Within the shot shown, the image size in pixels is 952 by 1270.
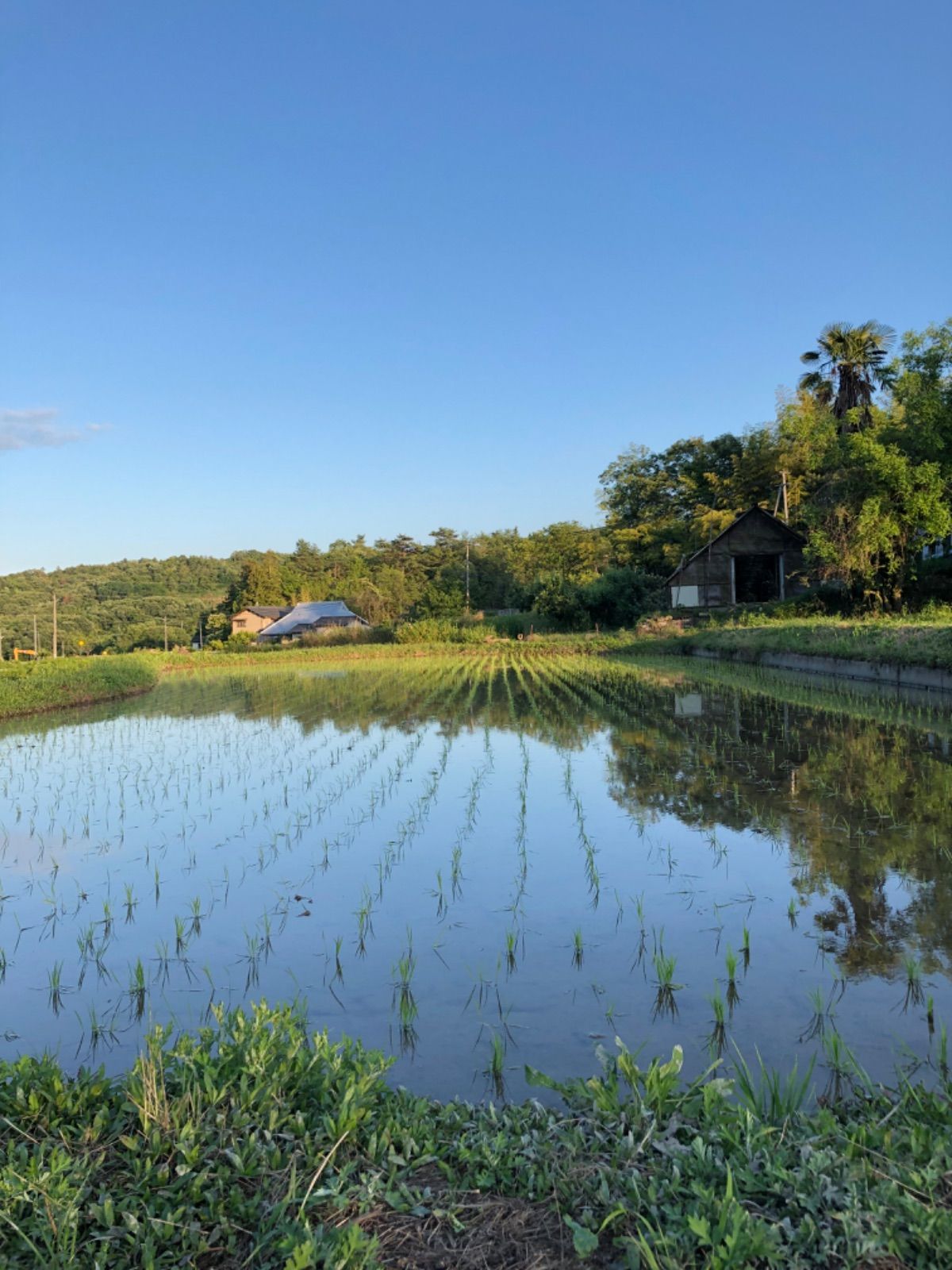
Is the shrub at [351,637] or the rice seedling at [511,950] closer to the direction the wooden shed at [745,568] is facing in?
the rice seedling

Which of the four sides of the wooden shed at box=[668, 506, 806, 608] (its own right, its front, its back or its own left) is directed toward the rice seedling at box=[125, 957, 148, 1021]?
front

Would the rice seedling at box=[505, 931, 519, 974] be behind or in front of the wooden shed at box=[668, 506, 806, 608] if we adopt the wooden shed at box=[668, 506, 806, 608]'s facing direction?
in front

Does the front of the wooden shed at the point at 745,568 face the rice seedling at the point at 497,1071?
yes

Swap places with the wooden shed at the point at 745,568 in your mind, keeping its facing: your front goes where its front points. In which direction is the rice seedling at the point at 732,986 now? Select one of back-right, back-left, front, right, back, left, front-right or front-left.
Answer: front

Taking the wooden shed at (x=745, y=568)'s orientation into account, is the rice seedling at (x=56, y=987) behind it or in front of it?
in front

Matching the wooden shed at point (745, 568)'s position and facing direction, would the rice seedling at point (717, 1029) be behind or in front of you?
in front

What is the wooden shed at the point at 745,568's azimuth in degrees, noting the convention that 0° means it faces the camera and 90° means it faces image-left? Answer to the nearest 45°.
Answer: approximately 0°

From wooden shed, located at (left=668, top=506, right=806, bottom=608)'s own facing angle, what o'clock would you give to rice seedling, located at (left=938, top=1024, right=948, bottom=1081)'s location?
The rice seedling is roughly at 12 o'clock from the wooden shed.

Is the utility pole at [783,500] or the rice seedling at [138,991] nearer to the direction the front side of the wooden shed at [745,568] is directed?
the rice seedling

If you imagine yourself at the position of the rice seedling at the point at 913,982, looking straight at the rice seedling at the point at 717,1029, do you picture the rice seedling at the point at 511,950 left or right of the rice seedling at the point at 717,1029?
right

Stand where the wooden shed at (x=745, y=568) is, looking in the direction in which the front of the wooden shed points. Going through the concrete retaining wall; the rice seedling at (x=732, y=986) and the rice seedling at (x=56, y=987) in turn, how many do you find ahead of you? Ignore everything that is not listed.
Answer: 3

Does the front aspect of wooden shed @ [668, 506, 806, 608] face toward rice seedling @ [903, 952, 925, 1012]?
yes

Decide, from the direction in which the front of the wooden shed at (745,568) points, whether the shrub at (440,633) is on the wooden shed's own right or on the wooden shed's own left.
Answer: on the wooden shed's own right
